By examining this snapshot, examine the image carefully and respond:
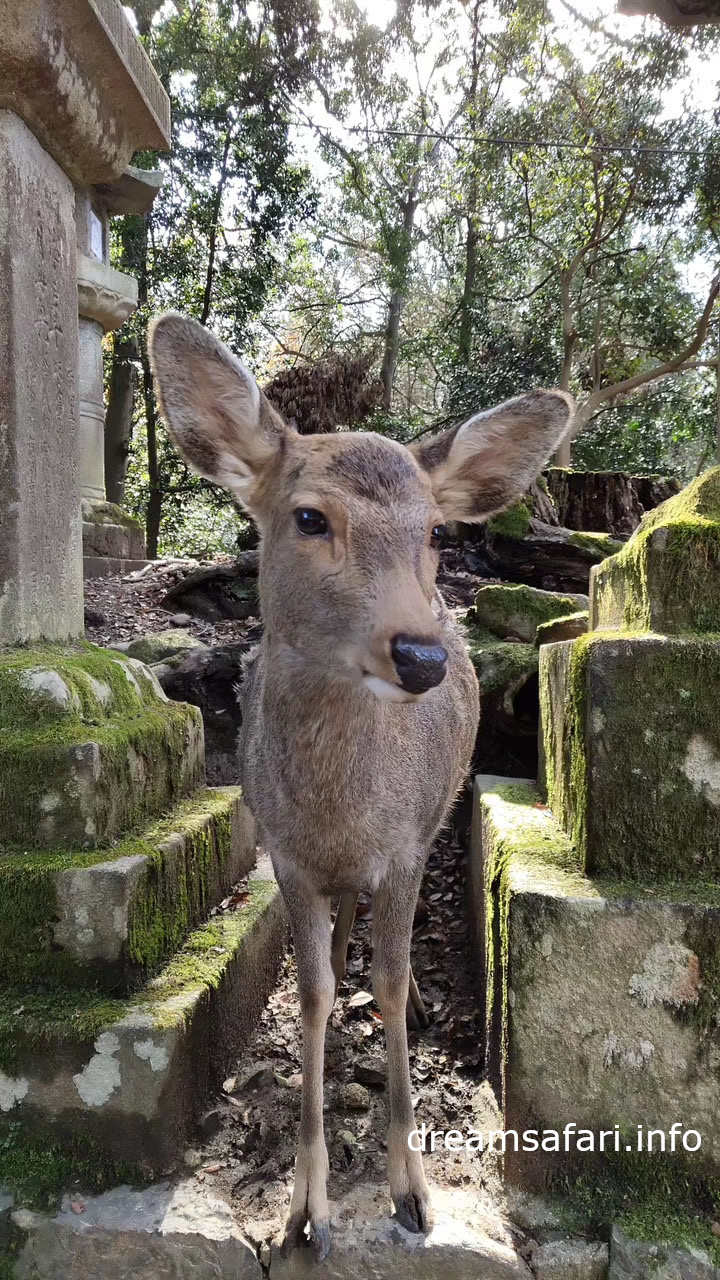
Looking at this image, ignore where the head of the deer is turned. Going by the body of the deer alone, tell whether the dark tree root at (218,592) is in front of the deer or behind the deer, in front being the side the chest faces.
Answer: behind

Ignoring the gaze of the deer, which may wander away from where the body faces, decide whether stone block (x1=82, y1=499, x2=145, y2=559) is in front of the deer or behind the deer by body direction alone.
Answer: behind

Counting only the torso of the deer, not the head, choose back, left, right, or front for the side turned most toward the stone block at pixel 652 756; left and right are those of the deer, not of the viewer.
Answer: left

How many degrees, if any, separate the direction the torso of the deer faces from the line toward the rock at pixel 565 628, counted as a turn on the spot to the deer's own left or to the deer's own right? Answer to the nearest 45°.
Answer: approximately 135° to the deer's own left

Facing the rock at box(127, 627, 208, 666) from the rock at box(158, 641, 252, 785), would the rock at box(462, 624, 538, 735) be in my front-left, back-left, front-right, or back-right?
back-right

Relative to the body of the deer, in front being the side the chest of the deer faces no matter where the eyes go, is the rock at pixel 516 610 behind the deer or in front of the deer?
behind

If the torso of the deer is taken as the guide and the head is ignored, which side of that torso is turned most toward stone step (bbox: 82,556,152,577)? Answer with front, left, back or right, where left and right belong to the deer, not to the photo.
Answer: back

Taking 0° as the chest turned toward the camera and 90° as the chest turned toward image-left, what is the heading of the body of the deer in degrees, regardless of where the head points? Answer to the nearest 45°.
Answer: approximately 0°
